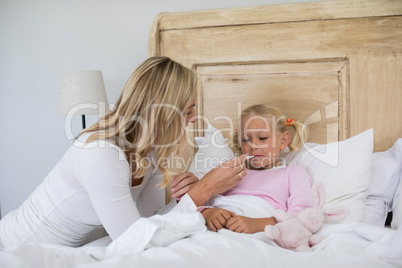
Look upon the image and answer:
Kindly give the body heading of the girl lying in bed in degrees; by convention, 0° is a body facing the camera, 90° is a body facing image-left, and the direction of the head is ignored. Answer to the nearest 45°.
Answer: approximately 45°
